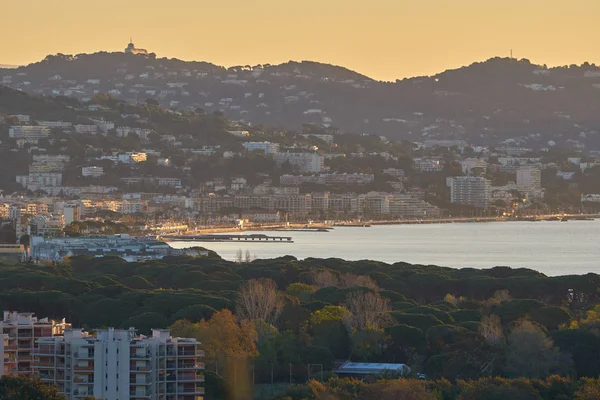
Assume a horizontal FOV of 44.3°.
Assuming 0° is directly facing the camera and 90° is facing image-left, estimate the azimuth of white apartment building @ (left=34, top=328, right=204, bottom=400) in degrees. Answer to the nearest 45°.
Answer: approximately 0°

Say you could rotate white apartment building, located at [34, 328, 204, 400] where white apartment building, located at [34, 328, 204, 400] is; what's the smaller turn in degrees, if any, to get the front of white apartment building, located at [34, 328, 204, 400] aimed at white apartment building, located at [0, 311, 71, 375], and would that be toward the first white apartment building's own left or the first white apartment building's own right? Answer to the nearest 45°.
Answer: approximately 135° to the first white apartment building's own right
